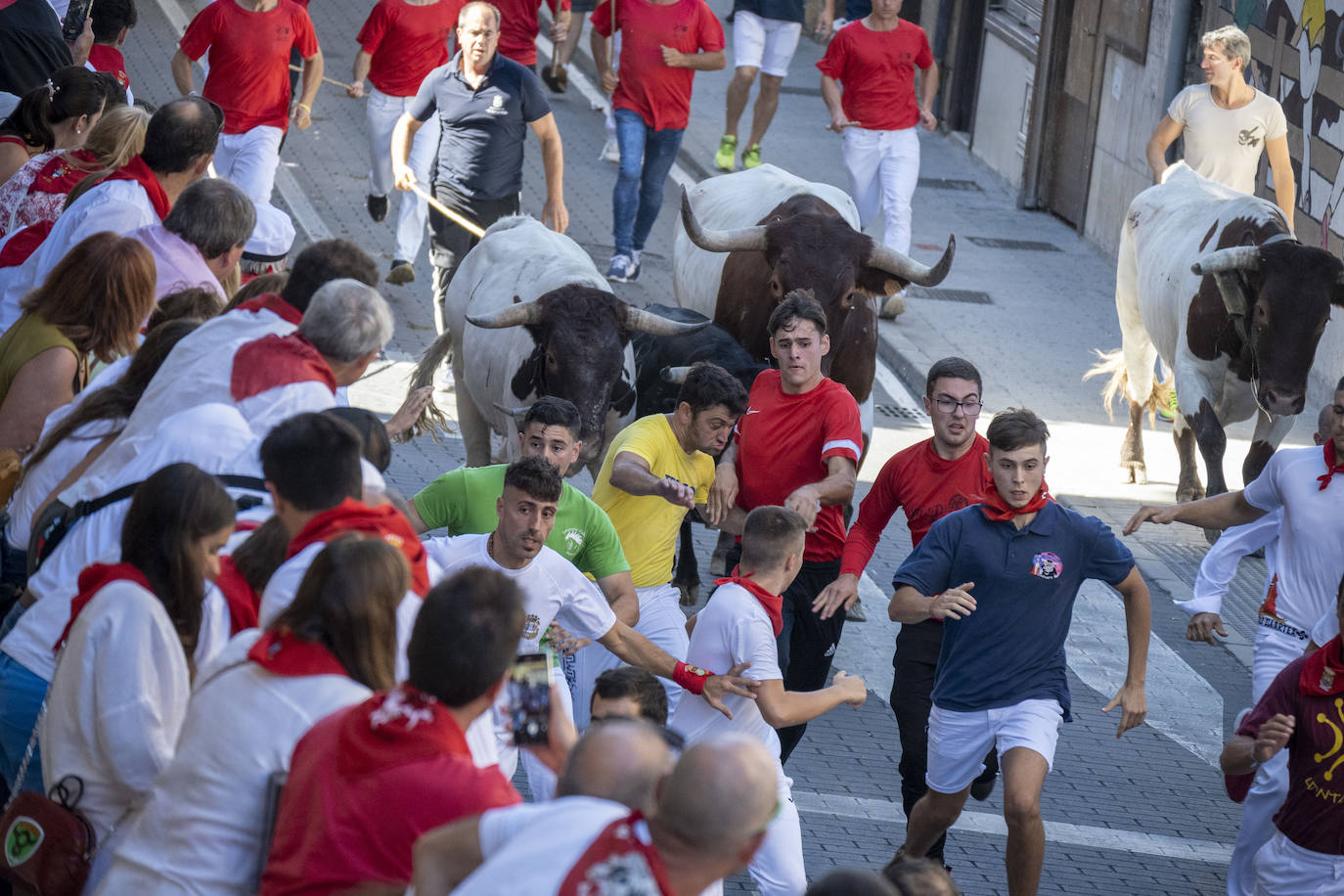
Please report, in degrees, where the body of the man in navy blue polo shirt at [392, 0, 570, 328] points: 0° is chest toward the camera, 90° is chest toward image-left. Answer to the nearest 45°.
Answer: approximately 0°

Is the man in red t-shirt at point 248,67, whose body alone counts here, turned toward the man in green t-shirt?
yes

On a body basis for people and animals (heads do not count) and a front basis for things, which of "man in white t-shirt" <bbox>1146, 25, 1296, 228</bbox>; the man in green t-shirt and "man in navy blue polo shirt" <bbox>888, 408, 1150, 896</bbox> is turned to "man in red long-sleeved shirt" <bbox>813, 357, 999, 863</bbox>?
the man in white t-shirt

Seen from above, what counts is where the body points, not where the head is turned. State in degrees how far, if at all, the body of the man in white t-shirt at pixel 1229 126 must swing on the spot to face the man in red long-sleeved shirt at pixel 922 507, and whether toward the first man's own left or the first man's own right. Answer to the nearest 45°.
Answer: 0° — they already face them

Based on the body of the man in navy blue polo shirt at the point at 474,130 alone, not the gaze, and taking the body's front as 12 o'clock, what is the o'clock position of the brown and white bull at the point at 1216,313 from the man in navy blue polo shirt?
The brown and white bull is roughly at 10 o'clock from the man in navy blue polo shirt.

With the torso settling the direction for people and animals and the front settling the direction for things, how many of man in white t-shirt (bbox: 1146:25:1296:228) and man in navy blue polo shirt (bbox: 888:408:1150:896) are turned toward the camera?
2

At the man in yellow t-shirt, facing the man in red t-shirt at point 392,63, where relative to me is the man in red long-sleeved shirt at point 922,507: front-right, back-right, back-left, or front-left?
back-right

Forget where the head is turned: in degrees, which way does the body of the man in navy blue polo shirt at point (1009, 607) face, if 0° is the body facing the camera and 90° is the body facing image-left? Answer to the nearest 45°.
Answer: approximately 0°

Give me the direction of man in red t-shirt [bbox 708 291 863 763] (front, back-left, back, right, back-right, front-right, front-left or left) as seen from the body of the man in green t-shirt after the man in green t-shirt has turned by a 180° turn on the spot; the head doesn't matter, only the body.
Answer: front-right

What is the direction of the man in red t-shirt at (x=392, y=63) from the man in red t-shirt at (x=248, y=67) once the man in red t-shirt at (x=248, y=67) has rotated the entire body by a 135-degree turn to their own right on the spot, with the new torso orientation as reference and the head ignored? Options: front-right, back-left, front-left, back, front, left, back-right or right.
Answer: right

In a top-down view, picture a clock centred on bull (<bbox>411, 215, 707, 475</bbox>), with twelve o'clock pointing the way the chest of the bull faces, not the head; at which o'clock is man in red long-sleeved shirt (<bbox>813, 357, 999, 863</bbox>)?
The man in red long-sleeved shirt is roughly at 12 o'clock from the bull.

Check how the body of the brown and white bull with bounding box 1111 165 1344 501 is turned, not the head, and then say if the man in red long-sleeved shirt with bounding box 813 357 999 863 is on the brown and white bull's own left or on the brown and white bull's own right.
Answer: on the brown and white bull's own right

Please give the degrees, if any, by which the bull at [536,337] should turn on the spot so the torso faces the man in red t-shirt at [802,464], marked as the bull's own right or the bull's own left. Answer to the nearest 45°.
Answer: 0° — it already faces them

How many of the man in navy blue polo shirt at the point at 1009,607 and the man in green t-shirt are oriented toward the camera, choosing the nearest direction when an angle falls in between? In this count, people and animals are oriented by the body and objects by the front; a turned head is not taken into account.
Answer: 2
